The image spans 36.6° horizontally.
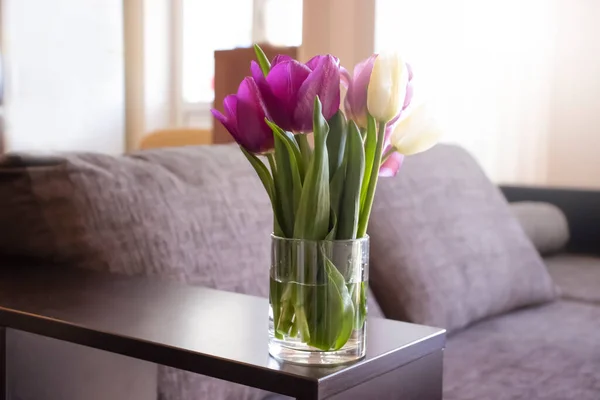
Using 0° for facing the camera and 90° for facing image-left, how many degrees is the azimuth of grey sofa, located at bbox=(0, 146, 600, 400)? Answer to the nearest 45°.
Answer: approximately 0°

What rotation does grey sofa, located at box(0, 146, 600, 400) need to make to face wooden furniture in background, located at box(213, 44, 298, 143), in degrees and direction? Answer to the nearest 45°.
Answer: approximately 180°

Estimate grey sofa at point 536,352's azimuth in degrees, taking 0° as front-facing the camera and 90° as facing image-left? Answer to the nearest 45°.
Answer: approximately 0°

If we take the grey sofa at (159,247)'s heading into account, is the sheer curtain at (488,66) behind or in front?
behind

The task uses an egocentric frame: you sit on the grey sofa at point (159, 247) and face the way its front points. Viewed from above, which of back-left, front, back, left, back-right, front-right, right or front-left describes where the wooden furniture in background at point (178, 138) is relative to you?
back
